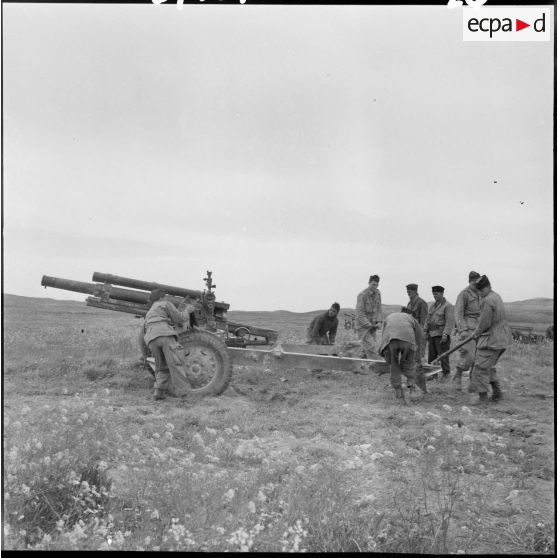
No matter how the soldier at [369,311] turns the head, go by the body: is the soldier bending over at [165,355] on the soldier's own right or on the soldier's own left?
on the soldier's own right

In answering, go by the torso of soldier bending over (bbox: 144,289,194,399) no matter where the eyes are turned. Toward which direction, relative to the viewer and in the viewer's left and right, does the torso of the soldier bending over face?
facing away from the viewer and to the right of the viewer

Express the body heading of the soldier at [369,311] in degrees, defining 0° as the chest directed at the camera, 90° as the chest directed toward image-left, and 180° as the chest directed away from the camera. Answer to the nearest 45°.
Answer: approximately 315°

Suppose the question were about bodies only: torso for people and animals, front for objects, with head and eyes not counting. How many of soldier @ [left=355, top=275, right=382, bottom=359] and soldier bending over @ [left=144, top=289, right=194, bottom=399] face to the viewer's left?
0

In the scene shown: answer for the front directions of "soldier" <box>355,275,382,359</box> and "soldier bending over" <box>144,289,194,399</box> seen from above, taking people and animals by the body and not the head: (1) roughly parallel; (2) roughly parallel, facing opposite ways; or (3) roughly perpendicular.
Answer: roughly perpendicular

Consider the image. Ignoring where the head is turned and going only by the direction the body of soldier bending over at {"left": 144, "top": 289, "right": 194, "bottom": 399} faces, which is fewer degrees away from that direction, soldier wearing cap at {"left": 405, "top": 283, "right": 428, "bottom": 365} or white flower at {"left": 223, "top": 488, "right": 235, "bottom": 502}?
the soldier wearing cap

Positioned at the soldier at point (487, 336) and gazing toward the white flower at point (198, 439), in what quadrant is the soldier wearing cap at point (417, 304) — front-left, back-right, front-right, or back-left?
back-right

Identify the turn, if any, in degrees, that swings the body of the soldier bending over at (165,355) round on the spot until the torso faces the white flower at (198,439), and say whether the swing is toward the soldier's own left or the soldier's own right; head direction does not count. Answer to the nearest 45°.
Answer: approximately 135° to the soldier's own right

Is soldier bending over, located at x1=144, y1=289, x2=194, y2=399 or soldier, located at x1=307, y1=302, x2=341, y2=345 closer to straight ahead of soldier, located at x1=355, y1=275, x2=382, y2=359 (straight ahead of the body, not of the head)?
the soldier bending over
